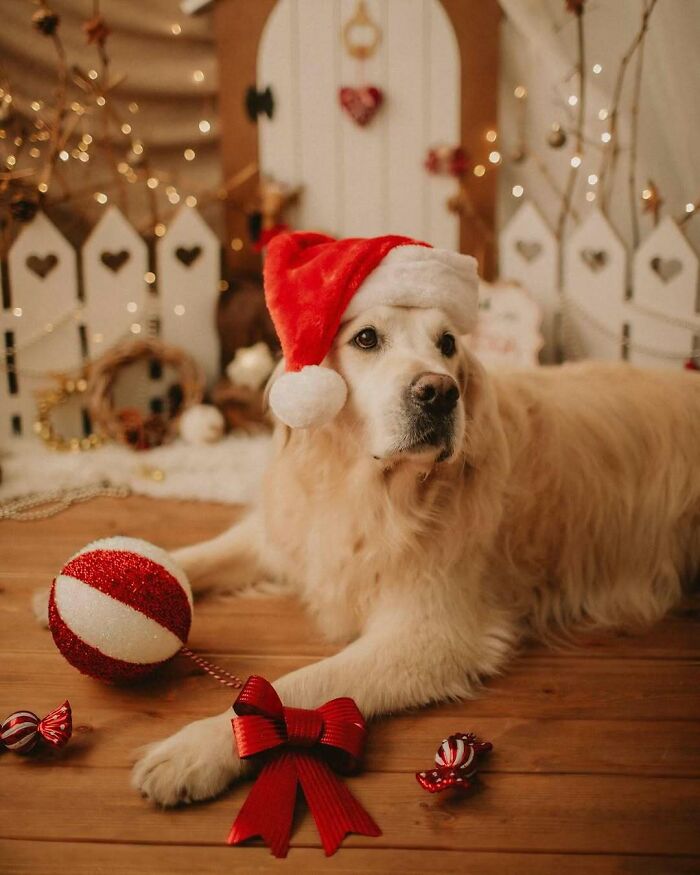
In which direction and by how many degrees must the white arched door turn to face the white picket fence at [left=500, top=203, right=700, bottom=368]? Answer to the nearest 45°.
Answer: approximately 90° to its left

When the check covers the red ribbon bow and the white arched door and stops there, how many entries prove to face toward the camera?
2

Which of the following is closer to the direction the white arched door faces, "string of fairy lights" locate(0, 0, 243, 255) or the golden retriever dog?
the golden retriever dog

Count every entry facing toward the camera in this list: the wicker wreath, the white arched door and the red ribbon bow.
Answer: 3

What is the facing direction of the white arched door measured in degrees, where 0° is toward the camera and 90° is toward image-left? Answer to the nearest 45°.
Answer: approximately 0°

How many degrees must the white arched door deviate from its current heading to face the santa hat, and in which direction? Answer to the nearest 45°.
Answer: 0° — it already faces it

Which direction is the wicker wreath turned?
toward the camera

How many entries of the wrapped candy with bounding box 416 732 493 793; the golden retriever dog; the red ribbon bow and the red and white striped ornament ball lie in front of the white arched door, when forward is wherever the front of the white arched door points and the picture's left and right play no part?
4

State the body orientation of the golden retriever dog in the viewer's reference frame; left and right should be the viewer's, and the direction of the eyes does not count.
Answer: facing the viewer and to the left of the viewer

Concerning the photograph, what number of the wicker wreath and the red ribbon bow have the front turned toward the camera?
2

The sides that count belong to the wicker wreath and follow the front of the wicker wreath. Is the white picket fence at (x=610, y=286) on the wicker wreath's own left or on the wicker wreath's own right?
on the wicker wreath's own left

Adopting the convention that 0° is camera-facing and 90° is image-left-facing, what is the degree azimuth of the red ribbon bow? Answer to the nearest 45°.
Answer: approximately 0°
